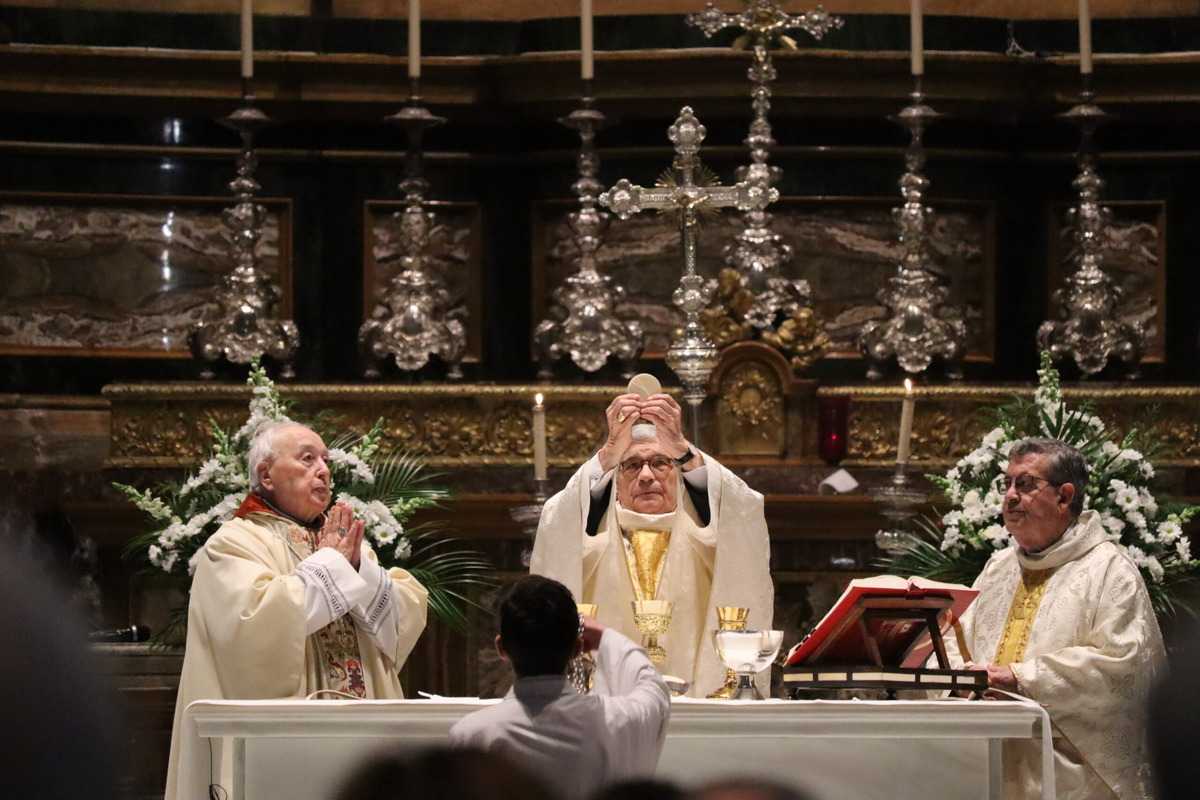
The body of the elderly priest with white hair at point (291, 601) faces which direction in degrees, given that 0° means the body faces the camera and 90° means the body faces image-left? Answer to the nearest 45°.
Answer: approximately 315°

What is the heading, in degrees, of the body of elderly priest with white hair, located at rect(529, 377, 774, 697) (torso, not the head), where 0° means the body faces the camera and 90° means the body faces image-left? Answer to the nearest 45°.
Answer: approximately 0°

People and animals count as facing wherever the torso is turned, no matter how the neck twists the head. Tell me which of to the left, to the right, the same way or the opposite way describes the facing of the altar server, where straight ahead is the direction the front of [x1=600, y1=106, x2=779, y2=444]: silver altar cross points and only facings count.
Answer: the opposite way

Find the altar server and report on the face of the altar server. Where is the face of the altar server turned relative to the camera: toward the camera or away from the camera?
away from the camera

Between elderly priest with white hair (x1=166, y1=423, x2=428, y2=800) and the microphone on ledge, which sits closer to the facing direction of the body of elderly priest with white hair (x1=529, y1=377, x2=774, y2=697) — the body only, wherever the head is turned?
the elderly priest with white hair

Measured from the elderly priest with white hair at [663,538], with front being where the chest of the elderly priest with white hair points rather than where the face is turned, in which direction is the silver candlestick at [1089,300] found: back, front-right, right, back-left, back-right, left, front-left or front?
back-left
